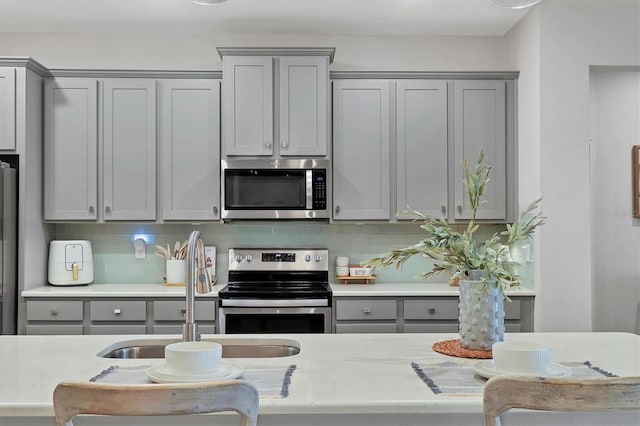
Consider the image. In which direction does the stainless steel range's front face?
toward the camera

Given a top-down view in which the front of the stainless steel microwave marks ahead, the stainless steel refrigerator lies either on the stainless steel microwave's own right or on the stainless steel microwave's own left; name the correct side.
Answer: on the stainless steel microwave's own right

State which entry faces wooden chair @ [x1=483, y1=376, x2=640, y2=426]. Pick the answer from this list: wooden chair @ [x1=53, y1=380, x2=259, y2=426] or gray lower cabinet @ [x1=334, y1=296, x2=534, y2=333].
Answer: the gray lower cabinet

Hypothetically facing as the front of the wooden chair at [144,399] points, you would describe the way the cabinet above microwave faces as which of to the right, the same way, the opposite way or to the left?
the opposite way

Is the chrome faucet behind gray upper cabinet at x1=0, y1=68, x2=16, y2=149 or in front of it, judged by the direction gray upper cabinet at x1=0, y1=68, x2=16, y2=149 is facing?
in front

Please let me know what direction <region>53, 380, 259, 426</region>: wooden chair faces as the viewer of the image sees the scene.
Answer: facing away from the viewer

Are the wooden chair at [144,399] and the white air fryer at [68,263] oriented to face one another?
yes

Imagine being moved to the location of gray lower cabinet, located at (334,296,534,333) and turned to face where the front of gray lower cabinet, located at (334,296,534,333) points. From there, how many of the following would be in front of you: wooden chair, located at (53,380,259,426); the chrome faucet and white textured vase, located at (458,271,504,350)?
3

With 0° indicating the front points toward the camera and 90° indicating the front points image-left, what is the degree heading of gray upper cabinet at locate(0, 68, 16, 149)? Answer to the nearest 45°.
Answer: approximately 0°

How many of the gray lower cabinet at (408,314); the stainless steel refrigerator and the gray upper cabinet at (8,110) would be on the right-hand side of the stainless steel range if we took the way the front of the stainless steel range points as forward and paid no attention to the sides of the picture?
2

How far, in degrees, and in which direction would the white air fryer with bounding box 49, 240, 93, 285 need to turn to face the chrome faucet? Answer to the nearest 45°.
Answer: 0° — it already faces it

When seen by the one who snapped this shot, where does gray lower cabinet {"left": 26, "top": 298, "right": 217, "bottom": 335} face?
facing the viewer

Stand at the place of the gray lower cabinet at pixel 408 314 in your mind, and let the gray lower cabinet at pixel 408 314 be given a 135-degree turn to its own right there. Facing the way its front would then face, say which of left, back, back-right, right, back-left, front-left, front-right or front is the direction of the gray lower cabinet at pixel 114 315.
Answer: front-left

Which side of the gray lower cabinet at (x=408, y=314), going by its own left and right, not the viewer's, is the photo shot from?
front

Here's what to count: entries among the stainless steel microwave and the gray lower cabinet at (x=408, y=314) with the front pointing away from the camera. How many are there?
0
